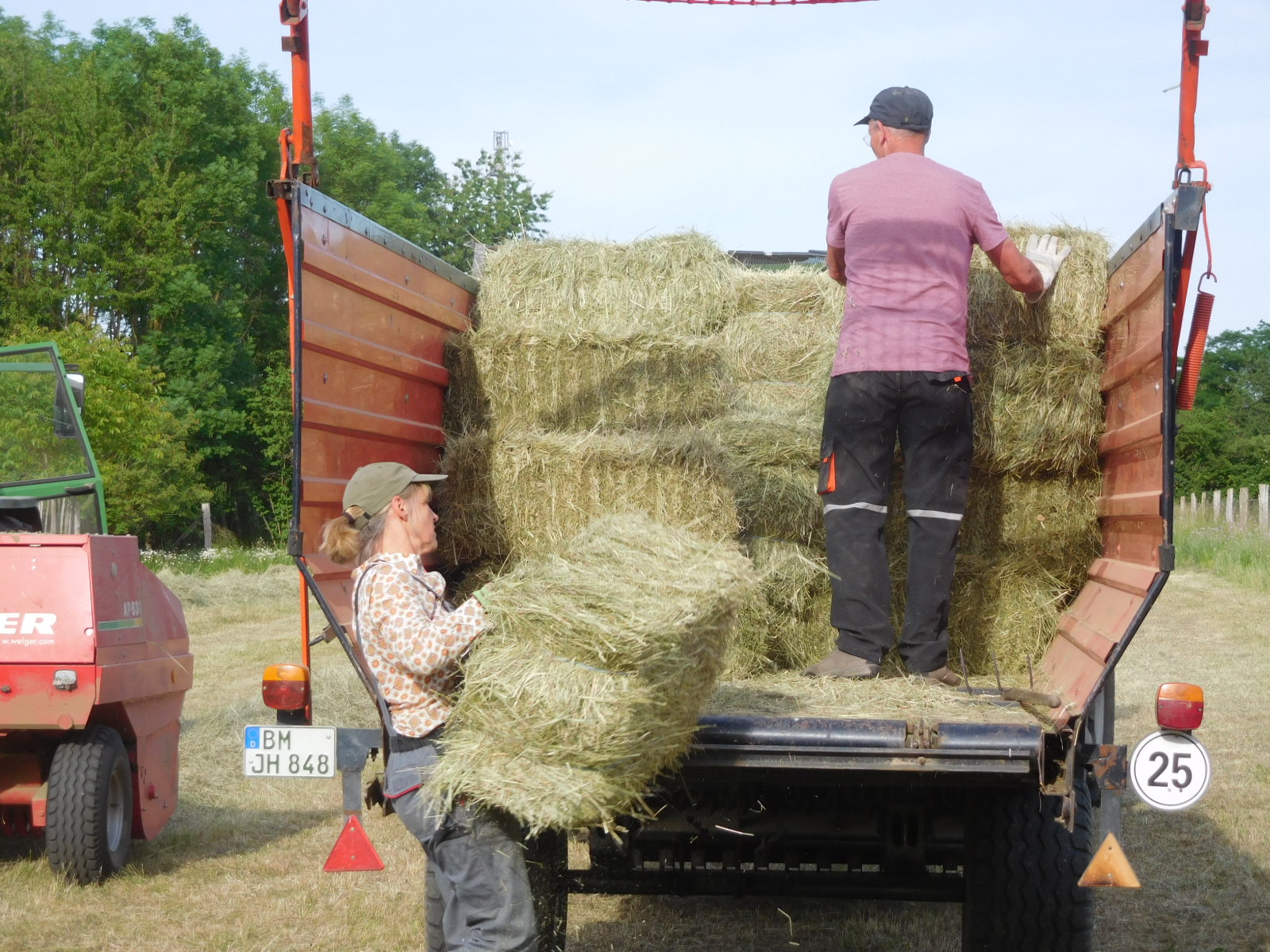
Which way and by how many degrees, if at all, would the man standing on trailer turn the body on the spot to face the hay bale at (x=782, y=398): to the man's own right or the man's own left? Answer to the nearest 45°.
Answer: approximately 45° to the man's own left

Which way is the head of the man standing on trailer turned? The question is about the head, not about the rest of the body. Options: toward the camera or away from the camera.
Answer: away from the camera

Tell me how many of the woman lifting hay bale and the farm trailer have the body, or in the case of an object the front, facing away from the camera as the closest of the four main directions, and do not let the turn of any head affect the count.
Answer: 1

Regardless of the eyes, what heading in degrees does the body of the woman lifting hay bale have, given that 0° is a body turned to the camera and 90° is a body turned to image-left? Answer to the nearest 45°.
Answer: approximately 270°

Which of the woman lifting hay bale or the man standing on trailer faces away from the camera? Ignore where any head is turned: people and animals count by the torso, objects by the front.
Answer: the man standing on trailer

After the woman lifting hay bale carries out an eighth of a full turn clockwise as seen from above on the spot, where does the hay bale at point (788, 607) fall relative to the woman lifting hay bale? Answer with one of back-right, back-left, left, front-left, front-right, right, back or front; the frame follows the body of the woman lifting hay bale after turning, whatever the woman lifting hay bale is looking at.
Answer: left

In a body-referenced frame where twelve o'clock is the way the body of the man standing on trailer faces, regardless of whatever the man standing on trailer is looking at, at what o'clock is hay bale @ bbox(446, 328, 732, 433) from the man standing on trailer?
The hay bale is roughly at 10 o'clock from the man standing on trailer.

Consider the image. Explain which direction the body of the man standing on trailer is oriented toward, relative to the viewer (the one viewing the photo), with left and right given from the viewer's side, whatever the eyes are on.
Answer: facing away from the viewer

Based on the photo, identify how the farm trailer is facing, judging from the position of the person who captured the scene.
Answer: facing away from the viewer

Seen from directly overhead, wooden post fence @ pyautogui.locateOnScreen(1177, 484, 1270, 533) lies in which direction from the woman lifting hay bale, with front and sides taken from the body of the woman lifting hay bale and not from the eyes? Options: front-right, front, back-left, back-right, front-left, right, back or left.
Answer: front-left

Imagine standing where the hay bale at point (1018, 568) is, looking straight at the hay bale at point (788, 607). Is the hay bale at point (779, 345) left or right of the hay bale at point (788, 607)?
right

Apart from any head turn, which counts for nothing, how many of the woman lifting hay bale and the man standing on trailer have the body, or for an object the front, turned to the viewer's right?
1

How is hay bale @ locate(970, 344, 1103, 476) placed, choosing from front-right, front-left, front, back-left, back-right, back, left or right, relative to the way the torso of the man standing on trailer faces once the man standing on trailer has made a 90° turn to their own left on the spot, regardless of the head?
back-right

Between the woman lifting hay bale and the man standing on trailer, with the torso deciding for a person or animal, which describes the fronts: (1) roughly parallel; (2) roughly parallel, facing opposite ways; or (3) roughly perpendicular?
roughly perpendicular

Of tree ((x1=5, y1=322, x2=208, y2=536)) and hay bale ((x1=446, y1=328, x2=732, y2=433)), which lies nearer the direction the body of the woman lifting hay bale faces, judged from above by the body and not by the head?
the hay bale
